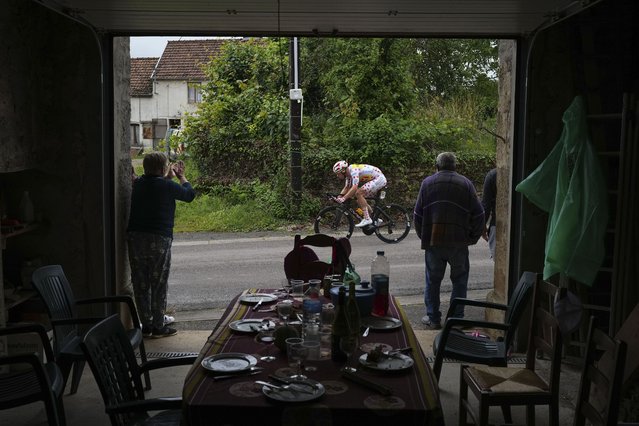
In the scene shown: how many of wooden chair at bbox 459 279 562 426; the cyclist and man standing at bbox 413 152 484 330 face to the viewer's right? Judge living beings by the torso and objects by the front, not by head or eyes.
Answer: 0

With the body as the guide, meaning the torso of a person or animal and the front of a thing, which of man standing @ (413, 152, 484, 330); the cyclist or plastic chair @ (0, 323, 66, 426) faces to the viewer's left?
the cyclist

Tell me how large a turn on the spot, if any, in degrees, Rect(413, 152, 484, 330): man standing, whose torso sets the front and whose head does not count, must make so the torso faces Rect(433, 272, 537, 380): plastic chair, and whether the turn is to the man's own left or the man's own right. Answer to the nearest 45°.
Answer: approximately 180°

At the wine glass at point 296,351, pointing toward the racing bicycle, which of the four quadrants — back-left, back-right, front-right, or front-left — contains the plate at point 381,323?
front-right

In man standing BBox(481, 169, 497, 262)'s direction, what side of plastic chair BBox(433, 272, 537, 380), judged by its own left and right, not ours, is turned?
right

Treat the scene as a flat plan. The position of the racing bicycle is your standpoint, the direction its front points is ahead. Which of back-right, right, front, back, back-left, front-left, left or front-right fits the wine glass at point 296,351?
left

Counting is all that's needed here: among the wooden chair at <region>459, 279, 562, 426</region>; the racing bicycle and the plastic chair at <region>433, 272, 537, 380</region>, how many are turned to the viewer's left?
3

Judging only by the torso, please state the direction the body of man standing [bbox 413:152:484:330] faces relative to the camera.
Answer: away from the camera

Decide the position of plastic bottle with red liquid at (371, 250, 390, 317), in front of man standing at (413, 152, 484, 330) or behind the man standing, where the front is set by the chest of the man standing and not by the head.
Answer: behind

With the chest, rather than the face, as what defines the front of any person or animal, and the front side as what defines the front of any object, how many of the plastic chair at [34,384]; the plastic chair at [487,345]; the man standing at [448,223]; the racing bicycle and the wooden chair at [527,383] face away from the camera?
1

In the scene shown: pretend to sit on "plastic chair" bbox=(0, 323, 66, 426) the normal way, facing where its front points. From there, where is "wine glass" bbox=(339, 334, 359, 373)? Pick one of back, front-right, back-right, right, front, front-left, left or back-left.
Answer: front-right

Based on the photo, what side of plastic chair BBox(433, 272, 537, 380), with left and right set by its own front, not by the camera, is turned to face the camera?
left

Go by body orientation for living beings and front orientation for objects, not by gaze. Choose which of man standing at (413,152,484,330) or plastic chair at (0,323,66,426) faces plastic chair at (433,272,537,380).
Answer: plastic chair at (0,323,66,426)

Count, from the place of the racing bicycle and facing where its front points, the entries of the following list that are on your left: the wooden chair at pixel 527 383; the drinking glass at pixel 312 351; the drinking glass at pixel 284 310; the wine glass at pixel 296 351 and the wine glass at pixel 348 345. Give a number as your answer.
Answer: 5

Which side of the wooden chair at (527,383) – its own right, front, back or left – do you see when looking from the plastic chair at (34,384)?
front

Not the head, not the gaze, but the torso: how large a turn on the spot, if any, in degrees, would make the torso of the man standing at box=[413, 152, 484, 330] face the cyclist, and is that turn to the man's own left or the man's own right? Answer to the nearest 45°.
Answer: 0° — they already face them

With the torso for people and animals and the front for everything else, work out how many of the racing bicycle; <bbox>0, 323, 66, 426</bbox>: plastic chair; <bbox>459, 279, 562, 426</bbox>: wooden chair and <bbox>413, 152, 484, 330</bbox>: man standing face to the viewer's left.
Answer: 2
